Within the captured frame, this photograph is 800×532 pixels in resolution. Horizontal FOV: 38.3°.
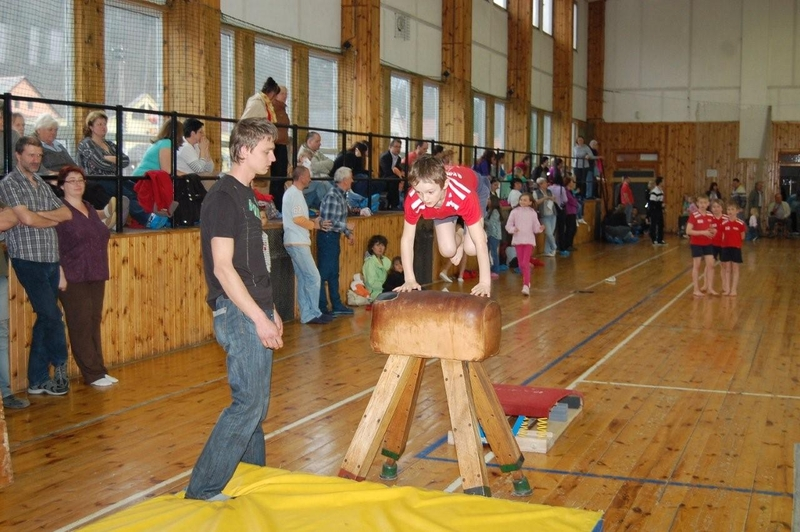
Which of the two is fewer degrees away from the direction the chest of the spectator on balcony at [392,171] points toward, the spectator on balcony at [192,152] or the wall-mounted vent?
the spectator on balcony

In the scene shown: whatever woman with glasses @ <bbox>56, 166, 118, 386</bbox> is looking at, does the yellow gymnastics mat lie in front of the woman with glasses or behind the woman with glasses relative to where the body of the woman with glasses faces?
in front

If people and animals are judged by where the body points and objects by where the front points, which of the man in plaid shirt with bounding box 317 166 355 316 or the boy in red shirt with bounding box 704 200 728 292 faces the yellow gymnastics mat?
the boy in red shirt

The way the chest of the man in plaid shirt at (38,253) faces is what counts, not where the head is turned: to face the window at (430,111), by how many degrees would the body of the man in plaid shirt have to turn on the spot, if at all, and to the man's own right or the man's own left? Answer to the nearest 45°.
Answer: approximately 90° to the man's own left

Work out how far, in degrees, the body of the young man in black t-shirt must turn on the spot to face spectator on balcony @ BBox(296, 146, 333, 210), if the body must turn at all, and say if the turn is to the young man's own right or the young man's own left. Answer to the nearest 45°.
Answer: approximately 90° to the young man's own left

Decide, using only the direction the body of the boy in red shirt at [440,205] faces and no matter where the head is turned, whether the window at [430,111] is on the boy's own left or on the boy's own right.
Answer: on the boy's own right

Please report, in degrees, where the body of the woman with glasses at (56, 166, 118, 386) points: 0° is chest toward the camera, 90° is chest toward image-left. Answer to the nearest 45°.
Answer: approximately 315°

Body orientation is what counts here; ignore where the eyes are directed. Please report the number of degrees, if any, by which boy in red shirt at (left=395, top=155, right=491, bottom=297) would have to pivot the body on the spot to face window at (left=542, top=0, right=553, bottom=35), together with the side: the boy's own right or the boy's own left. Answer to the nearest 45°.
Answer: approximately 135° to the boy's own right

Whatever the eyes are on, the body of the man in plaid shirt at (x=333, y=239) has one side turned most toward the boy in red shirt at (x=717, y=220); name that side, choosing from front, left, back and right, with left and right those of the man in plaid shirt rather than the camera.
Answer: front

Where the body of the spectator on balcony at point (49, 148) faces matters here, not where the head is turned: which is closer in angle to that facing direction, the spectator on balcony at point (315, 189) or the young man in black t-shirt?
the young man in black t-shirt

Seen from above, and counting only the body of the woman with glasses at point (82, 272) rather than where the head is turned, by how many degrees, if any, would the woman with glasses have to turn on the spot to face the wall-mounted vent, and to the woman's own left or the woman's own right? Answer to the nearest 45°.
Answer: approximately 90° to the woman's own left

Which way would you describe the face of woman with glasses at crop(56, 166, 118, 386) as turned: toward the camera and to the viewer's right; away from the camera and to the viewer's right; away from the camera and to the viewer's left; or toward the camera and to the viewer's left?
toward the camera and to the viewer's right
